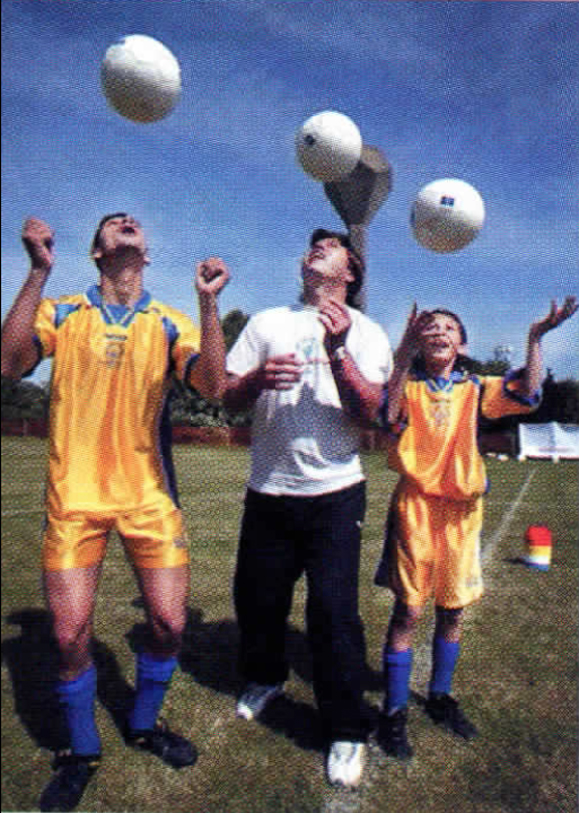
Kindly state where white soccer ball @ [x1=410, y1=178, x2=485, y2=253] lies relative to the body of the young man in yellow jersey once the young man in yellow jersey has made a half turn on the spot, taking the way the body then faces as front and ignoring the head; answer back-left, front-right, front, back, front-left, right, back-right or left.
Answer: right

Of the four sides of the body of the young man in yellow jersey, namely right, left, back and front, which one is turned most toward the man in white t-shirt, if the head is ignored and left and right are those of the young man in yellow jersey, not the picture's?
left

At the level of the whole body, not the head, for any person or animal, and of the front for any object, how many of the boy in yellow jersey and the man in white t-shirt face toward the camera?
2

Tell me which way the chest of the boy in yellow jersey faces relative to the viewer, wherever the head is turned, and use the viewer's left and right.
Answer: facing the viewer

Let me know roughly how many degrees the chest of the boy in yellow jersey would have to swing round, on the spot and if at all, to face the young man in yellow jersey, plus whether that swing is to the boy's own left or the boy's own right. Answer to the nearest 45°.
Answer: approximately 45° to the boy's own right

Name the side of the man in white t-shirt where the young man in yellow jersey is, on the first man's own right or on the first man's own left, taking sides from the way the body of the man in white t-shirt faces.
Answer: on the first man's own right

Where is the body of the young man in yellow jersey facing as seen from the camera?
toward the camera

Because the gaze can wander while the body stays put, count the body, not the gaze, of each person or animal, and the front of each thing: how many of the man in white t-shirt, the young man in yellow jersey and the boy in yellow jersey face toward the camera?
3
